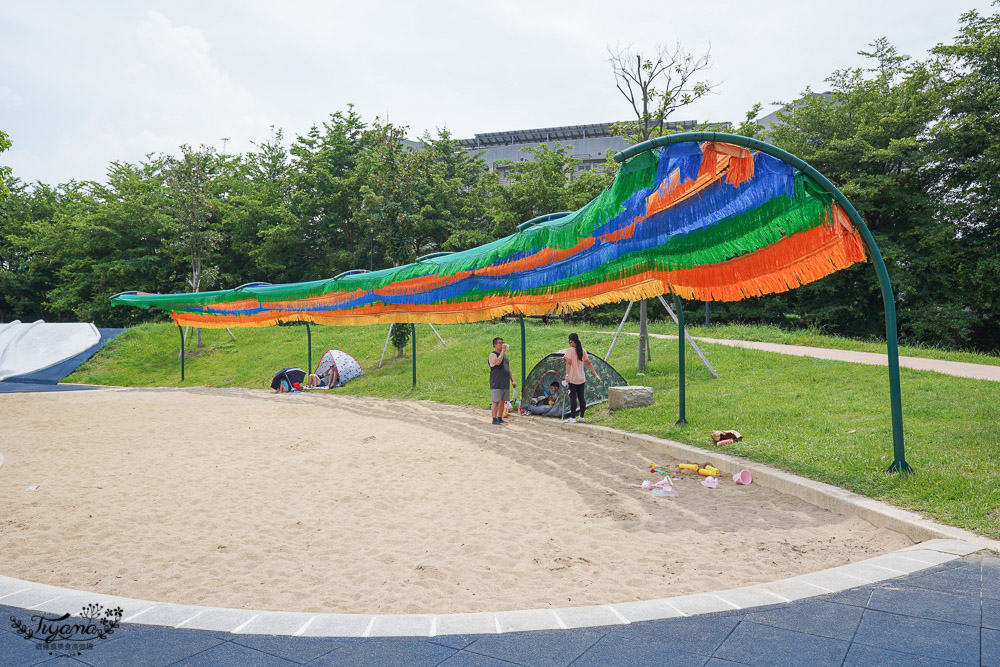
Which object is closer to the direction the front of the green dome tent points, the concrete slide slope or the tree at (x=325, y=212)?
the concrete slide slope

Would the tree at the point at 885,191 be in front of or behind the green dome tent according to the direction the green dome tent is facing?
behind

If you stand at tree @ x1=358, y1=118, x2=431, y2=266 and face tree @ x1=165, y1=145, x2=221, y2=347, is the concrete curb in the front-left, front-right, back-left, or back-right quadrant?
back-left

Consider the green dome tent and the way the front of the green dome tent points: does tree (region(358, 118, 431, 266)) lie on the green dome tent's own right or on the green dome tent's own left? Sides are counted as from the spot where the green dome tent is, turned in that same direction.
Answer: on the green dome tent's own right

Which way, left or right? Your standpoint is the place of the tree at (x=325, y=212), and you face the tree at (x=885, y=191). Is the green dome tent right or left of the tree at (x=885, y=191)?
right

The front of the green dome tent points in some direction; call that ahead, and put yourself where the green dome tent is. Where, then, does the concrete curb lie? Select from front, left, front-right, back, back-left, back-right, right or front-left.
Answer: front-left

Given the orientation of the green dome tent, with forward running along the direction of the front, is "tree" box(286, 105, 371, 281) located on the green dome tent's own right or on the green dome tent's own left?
on the green dome tent's own right

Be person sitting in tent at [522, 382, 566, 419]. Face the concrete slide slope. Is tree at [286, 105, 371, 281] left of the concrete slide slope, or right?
right

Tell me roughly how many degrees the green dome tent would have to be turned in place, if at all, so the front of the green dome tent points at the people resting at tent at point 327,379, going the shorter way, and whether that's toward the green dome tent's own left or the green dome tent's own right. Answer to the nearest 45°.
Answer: approximately 90° to the green dome tent's own right

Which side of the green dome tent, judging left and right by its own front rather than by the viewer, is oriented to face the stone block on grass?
left

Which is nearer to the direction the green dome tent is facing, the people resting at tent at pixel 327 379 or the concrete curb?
the concrete curb

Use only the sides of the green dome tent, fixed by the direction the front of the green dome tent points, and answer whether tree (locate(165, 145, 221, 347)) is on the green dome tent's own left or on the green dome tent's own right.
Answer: on the green dome tent's own right

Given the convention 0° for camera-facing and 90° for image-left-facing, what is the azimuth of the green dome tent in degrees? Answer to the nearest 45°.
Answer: approximately 45°
